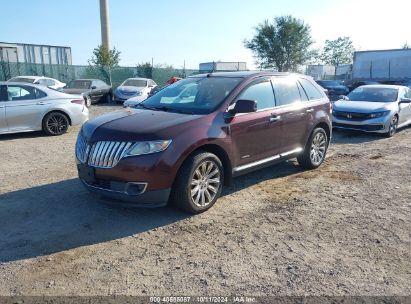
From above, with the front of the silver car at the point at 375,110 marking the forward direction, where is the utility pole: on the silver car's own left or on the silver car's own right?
on the silver car's own right

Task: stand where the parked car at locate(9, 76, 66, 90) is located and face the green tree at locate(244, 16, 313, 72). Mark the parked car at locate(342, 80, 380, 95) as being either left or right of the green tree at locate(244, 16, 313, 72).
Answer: right

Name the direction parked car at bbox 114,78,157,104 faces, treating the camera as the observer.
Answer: facing the viewer and to the left of the viewer

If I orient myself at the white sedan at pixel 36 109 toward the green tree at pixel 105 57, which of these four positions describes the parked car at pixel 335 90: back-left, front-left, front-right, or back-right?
front-right

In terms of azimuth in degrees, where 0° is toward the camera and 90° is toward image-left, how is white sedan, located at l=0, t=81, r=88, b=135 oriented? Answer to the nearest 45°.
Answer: approximately 90°

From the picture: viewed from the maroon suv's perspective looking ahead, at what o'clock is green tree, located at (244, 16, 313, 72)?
The green tree is roughly at 5 o'clock from the maroon suv.

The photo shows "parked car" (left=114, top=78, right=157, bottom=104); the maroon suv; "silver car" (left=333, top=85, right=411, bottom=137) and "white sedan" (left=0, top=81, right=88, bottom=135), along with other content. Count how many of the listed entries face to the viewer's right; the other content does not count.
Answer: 0

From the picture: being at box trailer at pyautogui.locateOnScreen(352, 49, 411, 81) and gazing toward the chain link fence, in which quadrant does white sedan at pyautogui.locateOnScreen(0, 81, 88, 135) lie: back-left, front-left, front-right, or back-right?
front-left

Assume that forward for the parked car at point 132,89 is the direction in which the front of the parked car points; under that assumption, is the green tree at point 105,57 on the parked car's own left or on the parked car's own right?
on the parked car's own right

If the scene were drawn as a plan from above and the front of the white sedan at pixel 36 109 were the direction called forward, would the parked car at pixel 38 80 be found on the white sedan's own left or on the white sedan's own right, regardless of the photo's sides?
on the white sedan's own right

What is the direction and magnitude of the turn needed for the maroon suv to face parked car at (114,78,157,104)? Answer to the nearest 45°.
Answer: approximately 135° to its right

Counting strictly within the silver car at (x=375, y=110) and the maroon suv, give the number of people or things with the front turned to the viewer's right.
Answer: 0

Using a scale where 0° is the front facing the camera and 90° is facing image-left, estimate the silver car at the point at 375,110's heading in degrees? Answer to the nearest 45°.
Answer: approximately 45°

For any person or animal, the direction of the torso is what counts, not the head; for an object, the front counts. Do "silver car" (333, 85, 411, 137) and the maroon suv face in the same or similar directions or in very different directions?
same or similar directions
